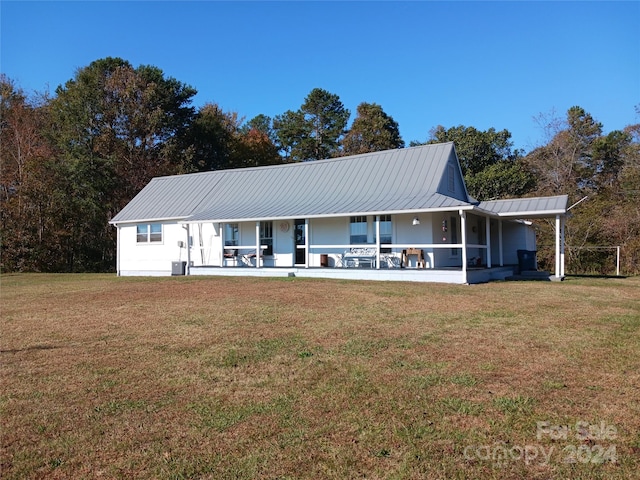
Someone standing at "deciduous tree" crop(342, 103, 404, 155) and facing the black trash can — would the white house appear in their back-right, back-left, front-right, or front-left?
front-right

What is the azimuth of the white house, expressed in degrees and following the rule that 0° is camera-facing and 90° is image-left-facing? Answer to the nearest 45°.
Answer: approximately 45°

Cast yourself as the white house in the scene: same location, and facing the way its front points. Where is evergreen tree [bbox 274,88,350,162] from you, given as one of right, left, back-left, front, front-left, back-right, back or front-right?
back-right

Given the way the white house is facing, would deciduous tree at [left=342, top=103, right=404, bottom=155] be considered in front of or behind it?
behind
